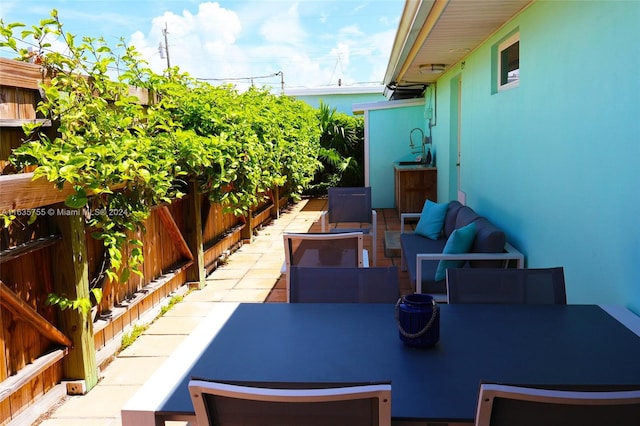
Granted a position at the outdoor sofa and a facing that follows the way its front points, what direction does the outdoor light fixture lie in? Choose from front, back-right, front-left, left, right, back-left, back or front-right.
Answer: right

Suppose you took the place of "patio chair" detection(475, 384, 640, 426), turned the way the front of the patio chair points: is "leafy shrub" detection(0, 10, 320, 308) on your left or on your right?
on your left

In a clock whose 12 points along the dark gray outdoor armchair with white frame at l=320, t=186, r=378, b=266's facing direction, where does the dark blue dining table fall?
The dark blue dining table is roughly at 12 o'clock from the dark gray outdoor armchair with white frame.

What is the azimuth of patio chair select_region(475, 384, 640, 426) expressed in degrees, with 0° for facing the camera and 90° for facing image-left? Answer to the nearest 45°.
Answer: approximately 180°

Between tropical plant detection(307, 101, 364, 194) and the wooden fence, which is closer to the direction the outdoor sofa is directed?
the wooden fence

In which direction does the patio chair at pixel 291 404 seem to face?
away from the camera
